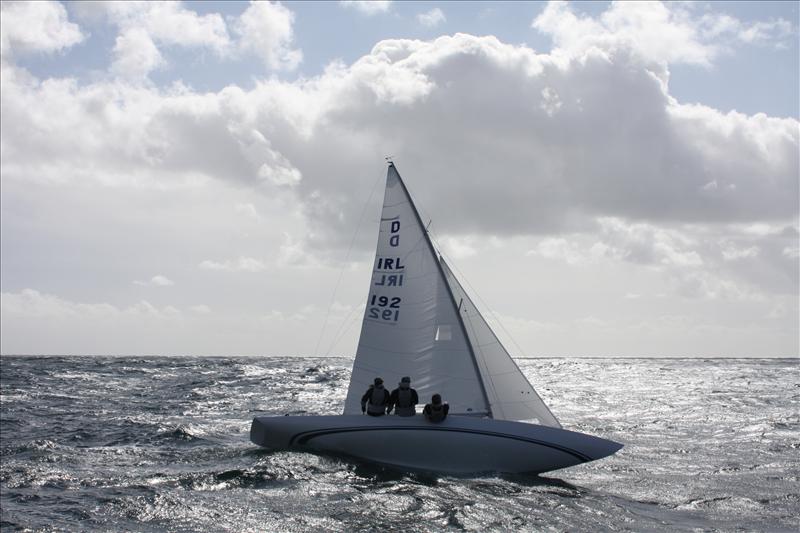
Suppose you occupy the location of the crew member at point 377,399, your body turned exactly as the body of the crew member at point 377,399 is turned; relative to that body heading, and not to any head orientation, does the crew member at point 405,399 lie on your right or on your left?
on your right

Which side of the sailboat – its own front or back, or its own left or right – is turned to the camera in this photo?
right

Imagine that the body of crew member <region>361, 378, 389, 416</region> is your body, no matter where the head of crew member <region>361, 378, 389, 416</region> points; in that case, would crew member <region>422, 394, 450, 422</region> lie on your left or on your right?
on your right

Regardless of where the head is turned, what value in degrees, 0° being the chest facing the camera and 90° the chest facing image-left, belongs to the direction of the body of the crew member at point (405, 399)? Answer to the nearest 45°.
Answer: approximately 180°

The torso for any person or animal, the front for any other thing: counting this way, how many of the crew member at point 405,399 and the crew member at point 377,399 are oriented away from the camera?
2

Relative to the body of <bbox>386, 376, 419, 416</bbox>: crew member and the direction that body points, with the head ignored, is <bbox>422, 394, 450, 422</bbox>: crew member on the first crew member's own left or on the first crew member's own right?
on the first crew member's own right

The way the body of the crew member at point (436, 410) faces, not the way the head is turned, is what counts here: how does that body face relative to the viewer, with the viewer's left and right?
facing away from the viewer

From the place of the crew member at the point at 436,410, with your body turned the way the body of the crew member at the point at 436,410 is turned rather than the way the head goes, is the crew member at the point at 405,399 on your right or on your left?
on your left

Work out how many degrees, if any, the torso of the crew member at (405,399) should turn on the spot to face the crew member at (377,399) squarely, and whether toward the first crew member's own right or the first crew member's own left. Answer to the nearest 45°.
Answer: approximately 90° to the first crew member's own left

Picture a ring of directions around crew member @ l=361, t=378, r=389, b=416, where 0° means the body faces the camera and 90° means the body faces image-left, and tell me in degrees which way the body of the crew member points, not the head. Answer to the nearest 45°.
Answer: approximately 180°

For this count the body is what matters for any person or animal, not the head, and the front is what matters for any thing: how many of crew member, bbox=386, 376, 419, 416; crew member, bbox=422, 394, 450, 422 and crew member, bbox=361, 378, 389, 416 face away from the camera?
3

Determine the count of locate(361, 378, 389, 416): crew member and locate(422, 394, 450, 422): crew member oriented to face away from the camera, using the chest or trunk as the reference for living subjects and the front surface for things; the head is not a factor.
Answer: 2
